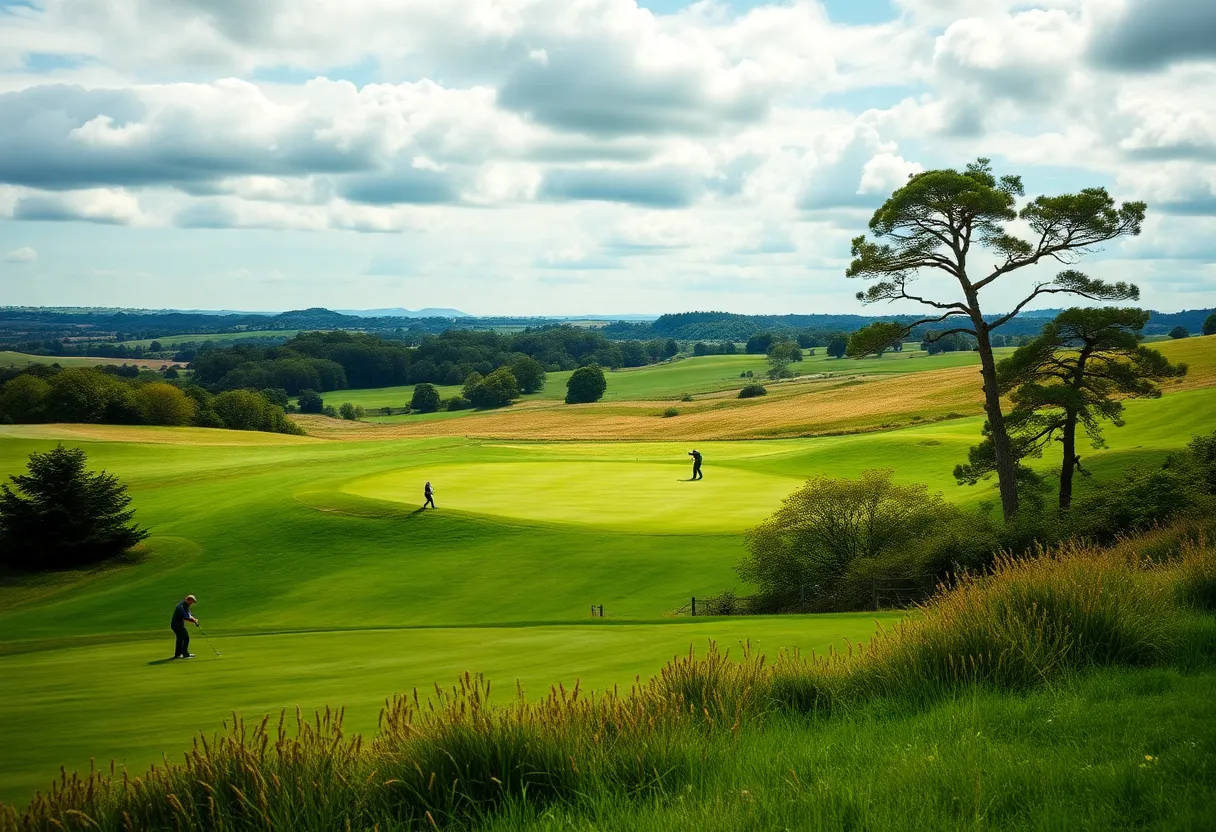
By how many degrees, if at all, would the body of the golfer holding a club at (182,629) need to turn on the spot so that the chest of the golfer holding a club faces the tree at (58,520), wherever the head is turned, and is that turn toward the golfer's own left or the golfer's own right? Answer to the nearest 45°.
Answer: approximately 90° to the golfer's own left

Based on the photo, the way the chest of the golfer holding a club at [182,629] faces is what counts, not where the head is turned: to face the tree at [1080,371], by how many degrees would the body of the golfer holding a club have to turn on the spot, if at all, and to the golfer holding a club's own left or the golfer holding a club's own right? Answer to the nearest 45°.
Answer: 0° — they already face it

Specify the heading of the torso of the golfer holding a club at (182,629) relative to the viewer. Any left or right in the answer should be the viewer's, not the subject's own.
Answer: facing to the right of the viewer

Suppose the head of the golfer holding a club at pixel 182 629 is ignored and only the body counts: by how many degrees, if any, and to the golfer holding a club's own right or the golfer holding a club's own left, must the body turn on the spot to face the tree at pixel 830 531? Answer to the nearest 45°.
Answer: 0° — they already face it

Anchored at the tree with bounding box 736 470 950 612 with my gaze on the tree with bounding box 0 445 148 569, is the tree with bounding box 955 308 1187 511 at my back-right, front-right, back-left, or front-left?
back-right

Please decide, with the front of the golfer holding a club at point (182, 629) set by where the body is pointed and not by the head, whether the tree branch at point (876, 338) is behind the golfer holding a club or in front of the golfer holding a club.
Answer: in front
